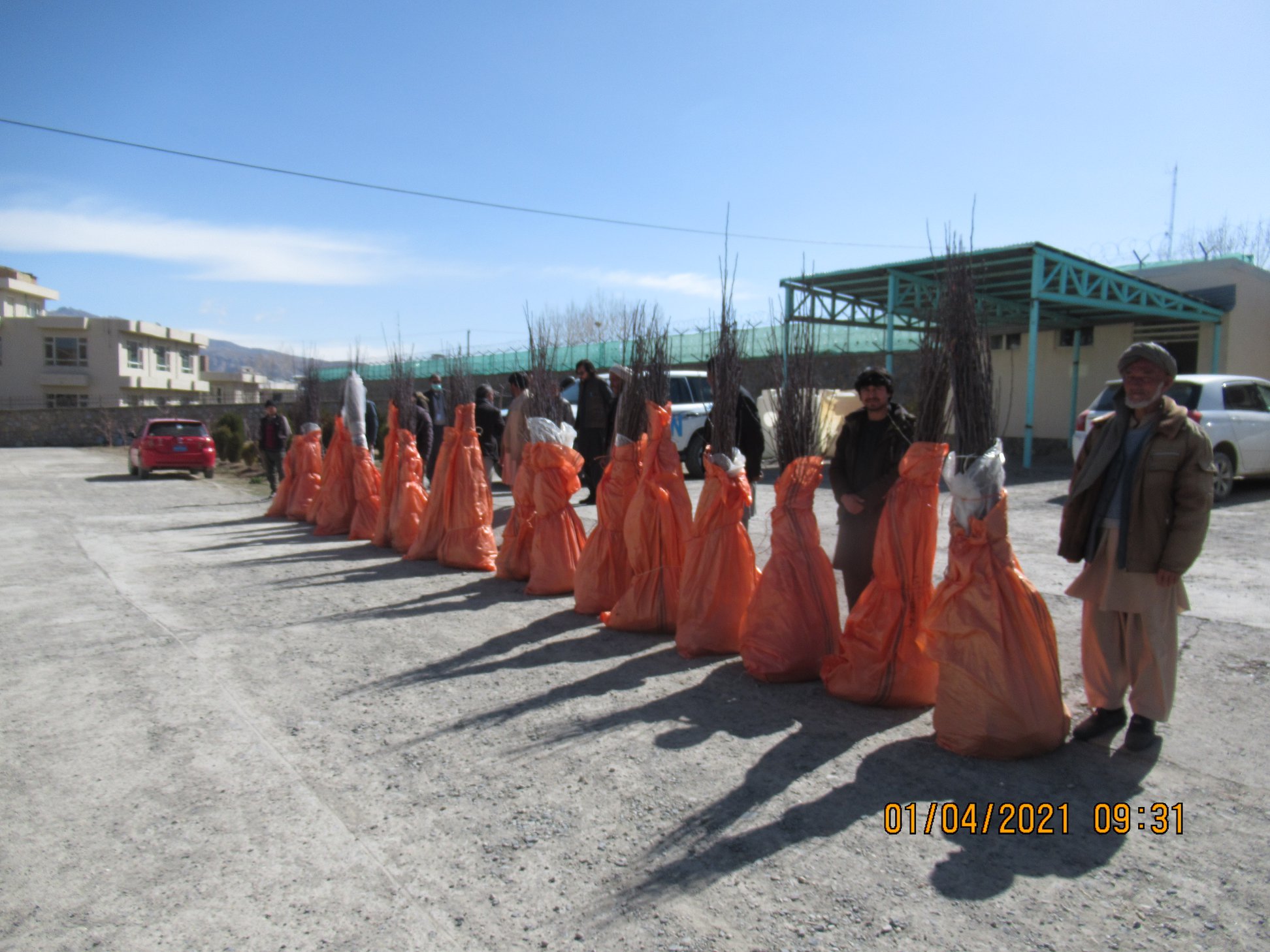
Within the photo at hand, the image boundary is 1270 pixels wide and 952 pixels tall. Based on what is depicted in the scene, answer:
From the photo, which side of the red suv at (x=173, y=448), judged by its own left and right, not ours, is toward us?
back

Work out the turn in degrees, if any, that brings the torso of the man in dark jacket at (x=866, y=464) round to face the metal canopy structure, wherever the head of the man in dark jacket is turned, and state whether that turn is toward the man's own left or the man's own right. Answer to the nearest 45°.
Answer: approximately 180°

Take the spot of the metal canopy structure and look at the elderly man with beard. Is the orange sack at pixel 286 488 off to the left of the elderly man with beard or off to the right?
right

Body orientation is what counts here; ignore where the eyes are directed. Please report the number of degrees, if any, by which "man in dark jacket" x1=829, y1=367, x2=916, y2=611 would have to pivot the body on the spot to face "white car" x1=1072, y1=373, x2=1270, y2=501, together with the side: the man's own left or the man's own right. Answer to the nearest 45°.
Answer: approximately 135° to the man's own left

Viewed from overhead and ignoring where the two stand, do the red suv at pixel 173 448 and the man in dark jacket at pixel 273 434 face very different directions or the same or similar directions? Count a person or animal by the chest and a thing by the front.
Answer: very different directions

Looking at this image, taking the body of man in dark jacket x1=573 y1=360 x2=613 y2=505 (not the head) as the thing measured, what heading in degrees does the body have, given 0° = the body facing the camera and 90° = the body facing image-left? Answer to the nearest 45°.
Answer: approximately 45°

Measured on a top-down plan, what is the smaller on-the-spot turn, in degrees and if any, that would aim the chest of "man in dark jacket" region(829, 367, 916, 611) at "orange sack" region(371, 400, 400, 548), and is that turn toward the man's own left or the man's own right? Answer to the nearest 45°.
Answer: approximately 135° to the man's own right

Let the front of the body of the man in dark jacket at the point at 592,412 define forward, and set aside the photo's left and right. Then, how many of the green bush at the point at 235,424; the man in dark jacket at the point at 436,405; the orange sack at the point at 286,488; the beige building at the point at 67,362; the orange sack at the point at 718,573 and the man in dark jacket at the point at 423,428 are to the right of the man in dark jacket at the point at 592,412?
5

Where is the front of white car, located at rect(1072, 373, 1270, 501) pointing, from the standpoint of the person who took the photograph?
facing away from the viewer and to the right of the viewer

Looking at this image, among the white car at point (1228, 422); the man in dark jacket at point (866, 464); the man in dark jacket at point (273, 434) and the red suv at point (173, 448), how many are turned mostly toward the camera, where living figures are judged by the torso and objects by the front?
2

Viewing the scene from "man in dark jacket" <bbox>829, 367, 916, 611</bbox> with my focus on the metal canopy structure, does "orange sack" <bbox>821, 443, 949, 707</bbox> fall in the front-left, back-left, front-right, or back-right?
back-right
